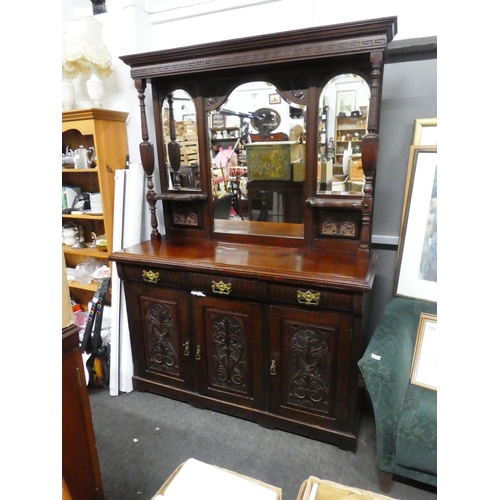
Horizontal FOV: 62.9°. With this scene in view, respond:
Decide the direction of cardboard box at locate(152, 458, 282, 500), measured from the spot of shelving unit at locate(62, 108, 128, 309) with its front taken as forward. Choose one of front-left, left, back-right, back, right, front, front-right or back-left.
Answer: front-left

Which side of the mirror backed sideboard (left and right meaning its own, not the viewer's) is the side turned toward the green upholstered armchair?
left

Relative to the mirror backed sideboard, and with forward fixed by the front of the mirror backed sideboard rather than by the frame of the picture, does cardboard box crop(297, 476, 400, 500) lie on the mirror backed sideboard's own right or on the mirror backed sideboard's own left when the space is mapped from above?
on the mirror backed sideboard's own left

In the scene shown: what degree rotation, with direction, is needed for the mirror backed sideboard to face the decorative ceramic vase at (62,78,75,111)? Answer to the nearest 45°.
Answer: approximately 90° to its right

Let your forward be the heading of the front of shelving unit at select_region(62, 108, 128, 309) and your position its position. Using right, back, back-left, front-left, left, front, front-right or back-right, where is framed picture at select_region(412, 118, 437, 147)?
left

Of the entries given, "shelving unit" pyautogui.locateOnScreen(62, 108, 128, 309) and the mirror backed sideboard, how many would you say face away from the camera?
0

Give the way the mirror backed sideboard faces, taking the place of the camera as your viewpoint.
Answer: facing the viewer and to the left of the viewer
